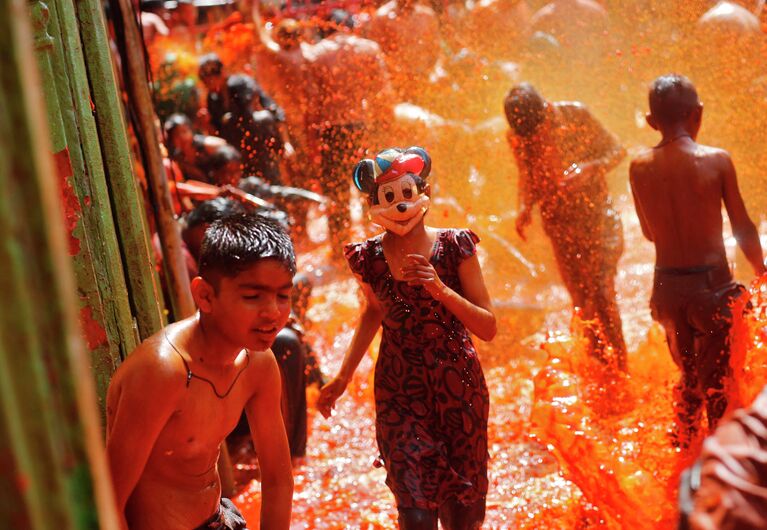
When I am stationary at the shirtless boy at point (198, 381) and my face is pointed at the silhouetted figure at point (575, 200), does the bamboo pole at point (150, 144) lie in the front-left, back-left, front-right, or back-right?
front-left

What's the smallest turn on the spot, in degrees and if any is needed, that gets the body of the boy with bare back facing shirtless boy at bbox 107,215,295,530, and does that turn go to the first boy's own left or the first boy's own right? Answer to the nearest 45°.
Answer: approximately 135° to the first boy's own left

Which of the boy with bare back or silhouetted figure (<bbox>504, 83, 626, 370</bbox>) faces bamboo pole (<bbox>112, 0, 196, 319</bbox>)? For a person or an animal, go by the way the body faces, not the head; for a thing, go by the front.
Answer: the silhouetted figure

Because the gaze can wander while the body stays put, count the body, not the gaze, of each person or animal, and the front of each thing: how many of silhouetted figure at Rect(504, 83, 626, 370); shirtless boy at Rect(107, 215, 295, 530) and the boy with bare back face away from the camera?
1

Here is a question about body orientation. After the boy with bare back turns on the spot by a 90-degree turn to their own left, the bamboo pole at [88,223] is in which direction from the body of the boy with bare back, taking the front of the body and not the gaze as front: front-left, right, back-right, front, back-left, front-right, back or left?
front-left

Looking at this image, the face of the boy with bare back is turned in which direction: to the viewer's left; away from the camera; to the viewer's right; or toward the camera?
away from the camera

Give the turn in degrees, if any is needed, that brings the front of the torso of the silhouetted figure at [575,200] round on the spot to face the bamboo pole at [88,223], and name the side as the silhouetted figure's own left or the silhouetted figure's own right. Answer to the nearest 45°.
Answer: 0° — they already face it

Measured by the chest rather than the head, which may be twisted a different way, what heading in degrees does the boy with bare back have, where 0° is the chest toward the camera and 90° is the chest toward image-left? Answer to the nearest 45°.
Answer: approximately 180°

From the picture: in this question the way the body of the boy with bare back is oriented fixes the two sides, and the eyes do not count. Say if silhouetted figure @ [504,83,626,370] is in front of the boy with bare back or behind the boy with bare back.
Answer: in front

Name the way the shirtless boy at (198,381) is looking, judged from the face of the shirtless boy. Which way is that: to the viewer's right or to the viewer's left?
to the viewer's right

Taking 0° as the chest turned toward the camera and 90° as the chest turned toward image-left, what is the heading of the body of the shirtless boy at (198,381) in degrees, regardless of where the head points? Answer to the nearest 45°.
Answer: approximately 315°
